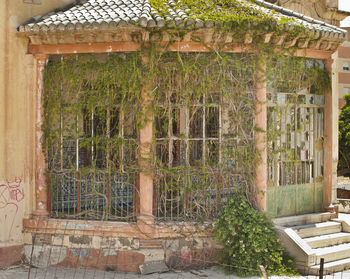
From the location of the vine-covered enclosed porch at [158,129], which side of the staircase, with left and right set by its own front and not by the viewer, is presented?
right

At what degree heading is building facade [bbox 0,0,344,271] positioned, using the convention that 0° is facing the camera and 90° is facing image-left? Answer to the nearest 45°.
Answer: approximately 0°

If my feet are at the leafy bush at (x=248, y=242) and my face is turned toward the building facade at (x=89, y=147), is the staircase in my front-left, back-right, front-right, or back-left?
back-right

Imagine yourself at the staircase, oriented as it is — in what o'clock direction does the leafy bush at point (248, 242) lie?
The leafy bush is roughly at 3 o'clock from the staircase.

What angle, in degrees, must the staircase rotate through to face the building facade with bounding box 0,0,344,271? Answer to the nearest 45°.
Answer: approximately 135° to its right

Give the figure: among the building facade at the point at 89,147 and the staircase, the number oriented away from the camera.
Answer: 0

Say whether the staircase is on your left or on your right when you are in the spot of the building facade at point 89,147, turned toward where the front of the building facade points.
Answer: on your left

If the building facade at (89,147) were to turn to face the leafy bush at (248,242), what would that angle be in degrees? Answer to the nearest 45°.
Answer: approximately 90° to its left

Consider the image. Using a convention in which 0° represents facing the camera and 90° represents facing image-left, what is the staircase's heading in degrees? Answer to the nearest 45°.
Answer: approximately 315°
